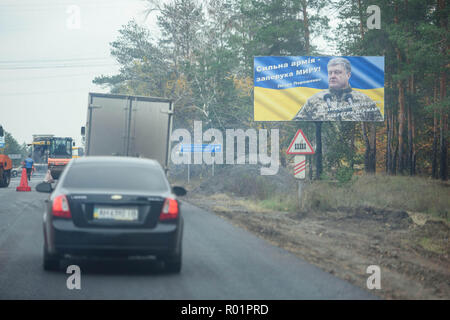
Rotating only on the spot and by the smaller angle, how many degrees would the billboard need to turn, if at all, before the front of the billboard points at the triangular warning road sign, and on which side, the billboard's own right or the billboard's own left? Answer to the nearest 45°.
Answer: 0° — it already faces it

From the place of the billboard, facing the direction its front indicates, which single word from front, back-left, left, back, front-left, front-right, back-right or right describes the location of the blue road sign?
right

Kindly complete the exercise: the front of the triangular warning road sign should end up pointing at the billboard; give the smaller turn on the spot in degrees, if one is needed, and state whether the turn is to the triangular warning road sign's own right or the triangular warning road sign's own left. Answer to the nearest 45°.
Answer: approximately 180°

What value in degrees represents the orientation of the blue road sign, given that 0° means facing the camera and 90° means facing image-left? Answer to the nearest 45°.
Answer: approximately 0°

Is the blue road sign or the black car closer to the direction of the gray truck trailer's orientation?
the blue road sign

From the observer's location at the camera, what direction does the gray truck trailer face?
facing away from the viewer

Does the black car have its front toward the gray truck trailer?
yes

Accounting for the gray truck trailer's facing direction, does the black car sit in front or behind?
behind

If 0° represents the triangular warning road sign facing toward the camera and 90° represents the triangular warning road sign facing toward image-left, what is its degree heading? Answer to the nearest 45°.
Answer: approximately 0°

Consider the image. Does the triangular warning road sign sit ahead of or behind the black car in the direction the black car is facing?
ahead

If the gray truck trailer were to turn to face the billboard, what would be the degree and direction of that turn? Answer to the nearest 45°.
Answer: approximately 45° to its right

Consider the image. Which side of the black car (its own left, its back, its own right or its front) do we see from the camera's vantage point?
back

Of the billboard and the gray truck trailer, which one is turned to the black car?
the billboard

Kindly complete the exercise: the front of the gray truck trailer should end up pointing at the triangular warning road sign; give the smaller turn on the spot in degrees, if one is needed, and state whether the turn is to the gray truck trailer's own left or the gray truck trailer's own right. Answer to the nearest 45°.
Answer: approximately 90° to the gray truck trailer's own right

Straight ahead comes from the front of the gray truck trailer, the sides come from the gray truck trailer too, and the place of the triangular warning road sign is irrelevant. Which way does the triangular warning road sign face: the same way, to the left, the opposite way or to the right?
the opposite way
